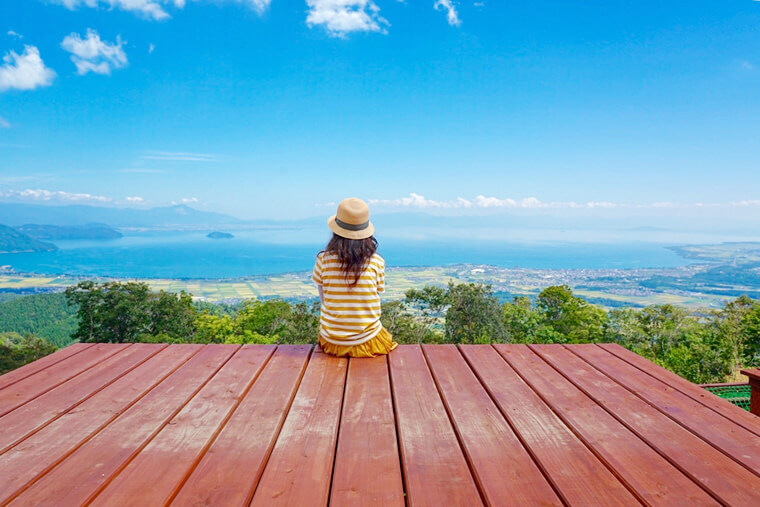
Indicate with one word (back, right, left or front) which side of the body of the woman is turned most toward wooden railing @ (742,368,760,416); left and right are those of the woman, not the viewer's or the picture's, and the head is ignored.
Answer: right

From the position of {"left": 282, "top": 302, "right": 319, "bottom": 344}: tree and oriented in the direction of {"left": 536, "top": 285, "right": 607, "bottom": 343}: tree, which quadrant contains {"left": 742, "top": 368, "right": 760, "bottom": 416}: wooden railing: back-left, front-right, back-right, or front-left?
front-right

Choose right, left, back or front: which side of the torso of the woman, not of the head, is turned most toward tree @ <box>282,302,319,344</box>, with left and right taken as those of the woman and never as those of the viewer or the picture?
front

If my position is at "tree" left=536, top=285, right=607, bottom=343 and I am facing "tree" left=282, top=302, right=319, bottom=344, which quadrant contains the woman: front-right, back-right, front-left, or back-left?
front-left

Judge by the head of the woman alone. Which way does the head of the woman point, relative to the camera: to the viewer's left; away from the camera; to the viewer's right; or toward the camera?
away from the camera

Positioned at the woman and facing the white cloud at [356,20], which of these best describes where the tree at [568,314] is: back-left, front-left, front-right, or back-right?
front-right

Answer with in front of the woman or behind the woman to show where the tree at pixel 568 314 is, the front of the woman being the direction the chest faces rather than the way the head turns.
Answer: in front

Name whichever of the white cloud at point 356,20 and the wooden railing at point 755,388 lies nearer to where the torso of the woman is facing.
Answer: the white cloud

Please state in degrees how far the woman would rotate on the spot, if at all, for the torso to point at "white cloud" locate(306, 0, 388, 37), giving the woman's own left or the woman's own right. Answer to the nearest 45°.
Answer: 0° — they already face it

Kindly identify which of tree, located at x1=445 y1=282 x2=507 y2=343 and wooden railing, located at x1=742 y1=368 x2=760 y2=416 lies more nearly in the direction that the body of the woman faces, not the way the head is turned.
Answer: the tree

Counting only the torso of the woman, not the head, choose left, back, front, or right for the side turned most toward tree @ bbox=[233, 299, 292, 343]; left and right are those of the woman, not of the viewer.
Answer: front

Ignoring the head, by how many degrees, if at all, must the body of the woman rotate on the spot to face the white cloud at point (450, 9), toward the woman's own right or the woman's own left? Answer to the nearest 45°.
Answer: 0° — they already face it

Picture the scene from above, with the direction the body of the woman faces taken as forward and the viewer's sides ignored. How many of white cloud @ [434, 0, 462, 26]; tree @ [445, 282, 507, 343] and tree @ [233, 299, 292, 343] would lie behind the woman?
0

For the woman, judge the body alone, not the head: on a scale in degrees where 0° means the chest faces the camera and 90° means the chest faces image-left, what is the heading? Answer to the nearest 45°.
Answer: approximately 180°

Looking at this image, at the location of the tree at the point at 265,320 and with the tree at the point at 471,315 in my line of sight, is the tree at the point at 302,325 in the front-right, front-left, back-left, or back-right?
front-right
